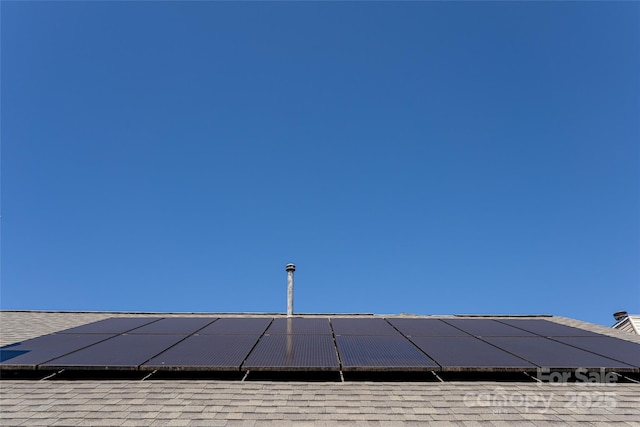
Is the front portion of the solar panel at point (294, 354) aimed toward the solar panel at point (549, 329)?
no

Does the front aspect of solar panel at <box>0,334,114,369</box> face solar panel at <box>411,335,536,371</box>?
no

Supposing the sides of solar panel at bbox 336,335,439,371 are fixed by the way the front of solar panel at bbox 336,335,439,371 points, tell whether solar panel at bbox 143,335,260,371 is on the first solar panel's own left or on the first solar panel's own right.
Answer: on the first solar panel's own right

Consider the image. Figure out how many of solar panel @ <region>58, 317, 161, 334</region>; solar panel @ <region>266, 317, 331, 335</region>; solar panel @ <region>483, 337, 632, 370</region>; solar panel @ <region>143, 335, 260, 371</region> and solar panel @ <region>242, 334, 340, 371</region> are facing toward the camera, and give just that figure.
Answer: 5

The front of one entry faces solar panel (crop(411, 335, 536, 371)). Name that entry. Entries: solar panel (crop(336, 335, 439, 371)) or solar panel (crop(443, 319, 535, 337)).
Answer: solar panel (crop(443, 319, 535, 337))

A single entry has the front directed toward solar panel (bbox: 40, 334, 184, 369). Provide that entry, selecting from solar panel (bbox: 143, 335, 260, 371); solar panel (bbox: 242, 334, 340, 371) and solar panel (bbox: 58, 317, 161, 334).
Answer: solar panel (bbox: 58, 317, 161, 334)

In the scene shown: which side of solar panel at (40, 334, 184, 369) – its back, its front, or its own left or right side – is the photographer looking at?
front

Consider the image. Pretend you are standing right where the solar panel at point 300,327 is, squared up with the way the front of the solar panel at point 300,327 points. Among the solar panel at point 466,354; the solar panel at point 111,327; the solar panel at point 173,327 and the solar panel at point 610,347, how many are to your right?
2

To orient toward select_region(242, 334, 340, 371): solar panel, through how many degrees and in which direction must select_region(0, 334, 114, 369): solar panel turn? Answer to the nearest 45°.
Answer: approximately 45° to its left

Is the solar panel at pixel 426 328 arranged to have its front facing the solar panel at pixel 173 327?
no

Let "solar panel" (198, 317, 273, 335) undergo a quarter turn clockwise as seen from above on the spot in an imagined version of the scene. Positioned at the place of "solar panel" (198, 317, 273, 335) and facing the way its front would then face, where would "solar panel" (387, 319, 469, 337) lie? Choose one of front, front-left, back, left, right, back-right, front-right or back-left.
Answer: back

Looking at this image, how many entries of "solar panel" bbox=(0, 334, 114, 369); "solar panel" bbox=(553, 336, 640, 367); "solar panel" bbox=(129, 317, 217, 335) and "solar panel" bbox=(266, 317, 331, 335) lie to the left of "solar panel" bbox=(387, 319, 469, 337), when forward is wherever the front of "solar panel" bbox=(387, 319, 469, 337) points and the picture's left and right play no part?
1

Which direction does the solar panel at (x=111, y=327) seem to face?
toward the camera

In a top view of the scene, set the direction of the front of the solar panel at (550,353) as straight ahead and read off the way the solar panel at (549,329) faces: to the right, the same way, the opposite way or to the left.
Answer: the same way

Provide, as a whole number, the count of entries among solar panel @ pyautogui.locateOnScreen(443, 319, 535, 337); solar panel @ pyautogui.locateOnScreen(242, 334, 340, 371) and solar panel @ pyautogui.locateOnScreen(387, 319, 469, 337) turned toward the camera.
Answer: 3

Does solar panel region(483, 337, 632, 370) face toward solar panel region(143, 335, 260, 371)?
no

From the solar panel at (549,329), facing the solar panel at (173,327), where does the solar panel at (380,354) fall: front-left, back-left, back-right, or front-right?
front-left

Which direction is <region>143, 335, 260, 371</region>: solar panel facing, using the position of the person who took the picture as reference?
facing the viewer

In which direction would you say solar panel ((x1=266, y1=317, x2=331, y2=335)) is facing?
toward the camera

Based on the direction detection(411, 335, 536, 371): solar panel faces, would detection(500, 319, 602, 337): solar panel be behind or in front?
behind
